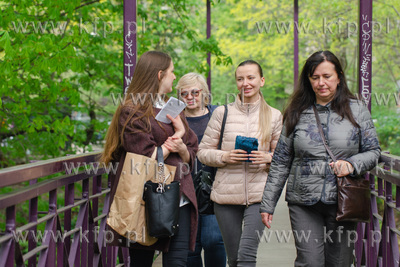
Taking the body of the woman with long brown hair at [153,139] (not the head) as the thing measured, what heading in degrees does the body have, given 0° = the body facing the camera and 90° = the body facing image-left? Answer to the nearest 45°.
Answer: approximately 315°

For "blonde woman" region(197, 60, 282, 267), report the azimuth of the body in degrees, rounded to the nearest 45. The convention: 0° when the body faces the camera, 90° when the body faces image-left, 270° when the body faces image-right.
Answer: approximately 0°

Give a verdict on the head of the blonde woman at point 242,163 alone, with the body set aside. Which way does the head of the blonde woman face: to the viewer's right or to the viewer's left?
to the viewer's left
